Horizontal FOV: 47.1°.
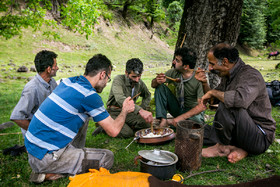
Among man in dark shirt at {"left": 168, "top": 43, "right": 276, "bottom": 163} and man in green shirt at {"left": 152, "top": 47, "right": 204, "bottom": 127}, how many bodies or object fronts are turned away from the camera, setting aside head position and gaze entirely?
0

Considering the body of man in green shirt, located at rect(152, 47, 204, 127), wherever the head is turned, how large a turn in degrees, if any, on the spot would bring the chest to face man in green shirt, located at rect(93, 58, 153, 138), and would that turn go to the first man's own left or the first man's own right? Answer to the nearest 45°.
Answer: approximately 45° to the first man's own right

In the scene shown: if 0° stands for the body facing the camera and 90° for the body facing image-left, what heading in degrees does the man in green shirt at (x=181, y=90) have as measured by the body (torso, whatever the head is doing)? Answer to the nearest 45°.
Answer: approximately 45°

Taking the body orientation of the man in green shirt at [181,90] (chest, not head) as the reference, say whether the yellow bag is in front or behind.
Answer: in front

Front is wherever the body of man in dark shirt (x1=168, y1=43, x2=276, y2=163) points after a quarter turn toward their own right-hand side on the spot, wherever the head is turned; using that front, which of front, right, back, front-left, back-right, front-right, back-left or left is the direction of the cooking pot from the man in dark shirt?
back-left

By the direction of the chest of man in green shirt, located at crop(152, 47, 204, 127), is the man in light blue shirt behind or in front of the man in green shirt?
in front

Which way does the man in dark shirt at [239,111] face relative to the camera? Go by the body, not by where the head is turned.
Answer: to the viewer's left

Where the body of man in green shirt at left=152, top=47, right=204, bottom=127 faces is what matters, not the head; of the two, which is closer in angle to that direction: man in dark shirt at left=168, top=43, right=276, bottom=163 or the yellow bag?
the yellow bag

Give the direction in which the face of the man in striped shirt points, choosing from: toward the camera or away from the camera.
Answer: away from the camera

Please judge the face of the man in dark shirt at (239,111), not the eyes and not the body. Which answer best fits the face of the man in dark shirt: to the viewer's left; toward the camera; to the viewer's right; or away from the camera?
to the viewer's left

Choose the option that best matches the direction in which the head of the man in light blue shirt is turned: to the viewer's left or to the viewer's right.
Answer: to the viewer's right

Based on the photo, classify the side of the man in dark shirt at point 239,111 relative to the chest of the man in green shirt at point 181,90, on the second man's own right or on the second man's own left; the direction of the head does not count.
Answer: on the second man's own left

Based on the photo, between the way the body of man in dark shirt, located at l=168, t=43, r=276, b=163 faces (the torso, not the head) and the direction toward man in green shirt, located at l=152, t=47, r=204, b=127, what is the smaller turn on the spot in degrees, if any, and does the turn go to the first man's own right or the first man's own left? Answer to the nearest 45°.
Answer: approximately 45° to the first man's own right

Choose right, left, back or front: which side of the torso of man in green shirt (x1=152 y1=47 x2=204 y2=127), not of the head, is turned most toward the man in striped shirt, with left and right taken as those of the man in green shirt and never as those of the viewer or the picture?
front

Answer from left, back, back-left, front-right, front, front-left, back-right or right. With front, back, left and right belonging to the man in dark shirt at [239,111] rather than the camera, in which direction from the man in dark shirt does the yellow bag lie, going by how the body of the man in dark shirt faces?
front-left
